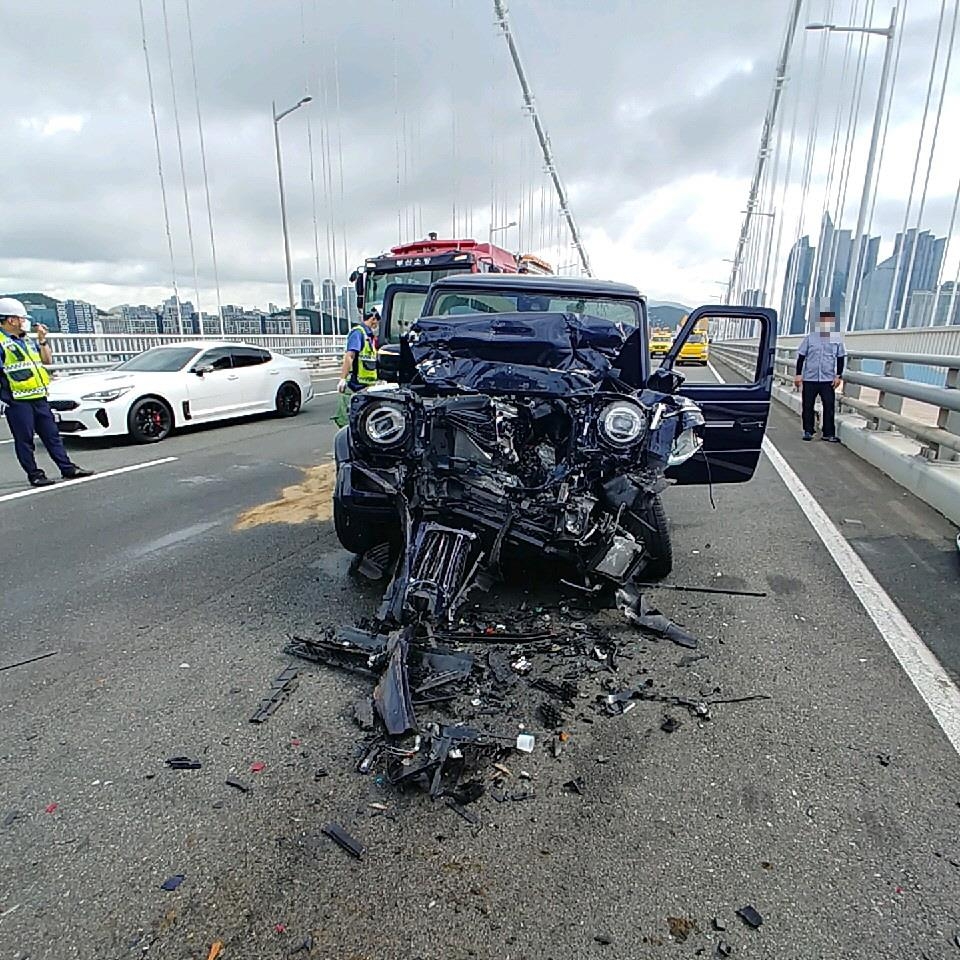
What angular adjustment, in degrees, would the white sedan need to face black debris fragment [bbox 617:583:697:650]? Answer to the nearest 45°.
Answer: approximately 45° to its left

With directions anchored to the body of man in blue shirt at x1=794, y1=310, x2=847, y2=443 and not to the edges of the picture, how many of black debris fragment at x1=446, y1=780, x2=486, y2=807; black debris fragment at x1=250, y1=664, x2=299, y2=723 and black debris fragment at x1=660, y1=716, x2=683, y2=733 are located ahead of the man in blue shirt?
3

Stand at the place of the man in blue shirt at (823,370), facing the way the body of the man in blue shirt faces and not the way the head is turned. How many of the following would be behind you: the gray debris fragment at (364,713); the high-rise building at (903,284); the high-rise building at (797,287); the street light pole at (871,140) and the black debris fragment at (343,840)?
3

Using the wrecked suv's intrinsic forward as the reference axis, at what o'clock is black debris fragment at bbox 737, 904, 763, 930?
The black debris fragment is roughly at 11 o'clock from the wrecked suv.

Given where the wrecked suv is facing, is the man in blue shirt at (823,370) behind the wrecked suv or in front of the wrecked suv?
behind

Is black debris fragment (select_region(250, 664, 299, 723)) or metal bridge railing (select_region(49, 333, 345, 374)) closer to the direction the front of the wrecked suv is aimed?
the black debris fragment

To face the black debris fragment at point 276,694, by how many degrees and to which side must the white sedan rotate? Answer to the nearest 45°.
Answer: approximately 45° to its left

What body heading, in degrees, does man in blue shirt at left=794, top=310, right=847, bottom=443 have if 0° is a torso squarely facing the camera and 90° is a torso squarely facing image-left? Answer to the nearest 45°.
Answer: approximately 0°

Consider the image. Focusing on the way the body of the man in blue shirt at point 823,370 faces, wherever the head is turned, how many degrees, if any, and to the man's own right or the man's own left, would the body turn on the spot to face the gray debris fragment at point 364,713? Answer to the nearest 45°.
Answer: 0° — they already face it

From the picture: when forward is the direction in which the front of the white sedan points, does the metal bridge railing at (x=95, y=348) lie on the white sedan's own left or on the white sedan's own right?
on the white sedan's own right

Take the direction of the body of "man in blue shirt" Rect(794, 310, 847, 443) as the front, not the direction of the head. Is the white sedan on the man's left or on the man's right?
on the man's right

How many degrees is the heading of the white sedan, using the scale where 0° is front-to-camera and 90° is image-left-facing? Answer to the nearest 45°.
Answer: approximately 45°

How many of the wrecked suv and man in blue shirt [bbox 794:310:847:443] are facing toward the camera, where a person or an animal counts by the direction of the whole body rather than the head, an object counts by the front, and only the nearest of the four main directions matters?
2

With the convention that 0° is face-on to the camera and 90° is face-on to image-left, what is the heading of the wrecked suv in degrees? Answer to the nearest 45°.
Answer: approximately 0°

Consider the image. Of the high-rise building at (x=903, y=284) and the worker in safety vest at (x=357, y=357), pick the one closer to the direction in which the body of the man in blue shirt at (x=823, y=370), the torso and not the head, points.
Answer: the worker in safety vest
